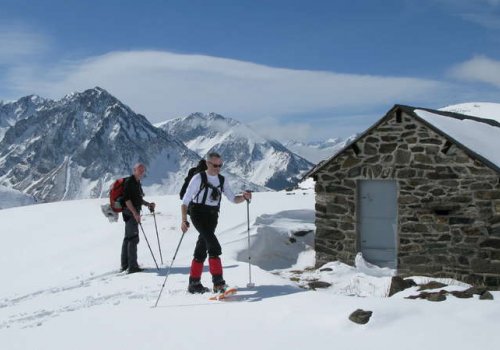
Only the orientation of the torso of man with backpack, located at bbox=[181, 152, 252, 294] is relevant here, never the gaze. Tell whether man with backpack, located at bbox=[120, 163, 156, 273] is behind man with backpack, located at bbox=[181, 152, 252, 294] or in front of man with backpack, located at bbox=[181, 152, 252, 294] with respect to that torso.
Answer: behind

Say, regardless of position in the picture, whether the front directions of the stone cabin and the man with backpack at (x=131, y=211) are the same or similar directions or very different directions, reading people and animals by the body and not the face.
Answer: very different directions

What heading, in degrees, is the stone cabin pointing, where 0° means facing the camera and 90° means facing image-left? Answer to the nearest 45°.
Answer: approximately 45°

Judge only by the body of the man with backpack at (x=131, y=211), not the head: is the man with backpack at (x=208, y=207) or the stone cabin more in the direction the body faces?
the stone cabin

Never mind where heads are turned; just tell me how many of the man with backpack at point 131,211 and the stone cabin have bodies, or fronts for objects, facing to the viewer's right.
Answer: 1

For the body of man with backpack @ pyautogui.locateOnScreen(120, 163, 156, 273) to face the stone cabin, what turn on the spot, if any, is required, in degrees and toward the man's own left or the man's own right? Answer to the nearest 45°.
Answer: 0° — they already face it

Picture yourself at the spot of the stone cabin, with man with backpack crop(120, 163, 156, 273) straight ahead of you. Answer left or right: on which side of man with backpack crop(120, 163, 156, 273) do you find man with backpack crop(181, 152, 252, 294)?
left

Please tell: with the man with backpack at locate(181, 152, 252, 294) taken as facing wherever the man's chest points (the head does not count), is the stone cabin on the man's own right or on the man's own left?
on the man's own left

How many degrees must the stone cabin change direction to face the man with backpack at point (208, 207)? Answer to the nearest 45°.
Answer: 0° — it already faces them

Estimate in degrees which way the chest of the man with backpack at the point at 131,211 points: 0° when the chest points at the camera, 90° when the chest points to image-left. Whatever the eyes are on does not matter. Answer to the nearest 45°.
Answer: approximately 270°

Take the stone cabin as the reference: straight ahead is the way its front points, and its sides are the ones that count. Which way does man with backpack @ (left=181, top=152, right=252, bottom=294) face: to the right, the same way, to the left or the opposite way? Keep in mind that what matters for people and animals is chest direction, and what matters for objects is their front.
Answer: to the left

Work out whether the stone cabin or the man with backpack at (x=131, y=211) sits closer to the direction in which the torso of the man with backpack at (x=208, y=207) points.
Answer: the stone cabin

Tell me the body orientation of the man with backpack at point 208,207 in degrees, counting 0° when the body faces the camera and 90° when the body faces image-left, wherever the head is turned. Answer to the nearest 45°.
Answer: approximately 315°
